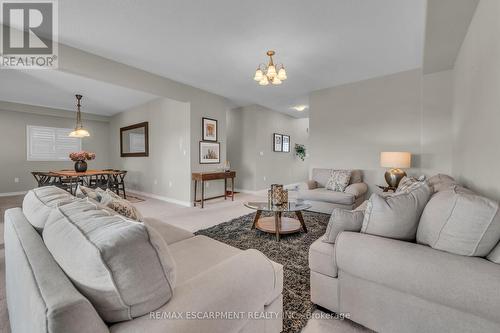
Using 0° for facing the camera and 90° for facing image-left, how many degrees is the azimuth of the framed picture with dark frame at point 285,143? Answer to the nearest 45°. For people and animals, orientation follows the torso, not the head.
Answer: approximately 315°

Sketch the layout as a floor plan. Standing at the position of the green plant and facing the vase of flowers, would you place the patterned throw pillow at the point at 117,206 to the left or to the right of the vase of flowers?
left

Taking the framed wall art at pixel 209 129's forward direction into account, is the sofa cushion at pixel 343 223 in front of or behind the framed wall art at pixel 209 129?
in front

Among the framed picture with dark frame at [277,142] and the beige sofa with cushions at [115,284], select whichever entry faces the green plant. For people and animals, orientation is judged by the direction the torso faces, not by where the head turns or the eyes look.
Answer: the beige sofa with cushions

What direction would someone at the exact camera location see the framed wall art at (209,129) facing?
facing the viewer and to the right of the viewer

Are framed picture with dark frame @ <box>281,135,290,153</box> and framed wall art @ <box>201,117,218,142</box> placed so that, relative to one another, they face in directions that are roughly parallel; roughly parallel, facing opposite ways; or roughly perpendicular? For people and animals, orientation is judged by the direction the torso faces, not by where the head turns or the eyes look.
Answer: roughly parallel

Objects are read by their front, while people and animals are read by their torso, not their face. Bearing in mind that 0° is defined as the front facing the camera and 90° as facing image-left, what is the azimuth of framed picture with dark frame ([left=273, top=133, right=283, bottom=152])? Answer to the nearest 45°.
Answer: approximately 315°

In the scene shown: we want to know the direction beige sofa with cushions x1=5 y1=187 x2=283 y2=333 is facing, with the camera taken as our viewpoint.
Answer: facing away from the viewer and to the right of the viewer

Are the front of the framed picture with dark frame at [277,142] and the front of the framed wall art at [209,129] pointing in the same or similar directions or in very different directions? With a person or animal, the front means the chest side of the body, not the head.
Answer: same or similar directions

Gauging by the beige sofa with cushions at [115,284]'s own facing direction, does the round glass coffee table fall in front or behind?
in front

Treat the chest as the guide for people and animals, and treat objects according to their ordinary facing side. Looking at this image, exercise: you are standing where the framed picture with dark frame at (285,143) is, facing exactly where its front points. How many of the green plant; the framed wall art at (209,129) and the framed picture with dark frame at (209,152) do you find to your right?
2

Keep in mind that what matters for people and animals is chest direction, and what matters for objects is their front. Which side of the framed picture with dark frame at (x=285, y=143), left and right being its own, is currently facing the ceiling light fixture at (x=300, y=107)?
front

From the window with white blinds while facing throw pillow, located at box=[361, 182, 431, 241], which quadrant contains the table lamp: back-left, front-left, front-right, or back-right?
front-left

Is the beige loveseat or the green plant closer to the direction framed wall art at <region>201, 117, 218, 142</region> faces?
the beige loveseat

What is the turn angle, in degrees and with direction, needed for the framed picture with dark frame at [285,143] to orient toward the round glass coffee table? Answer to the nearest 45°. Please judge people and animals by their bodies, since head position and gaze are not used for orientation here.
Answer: approximately 45° to its right
